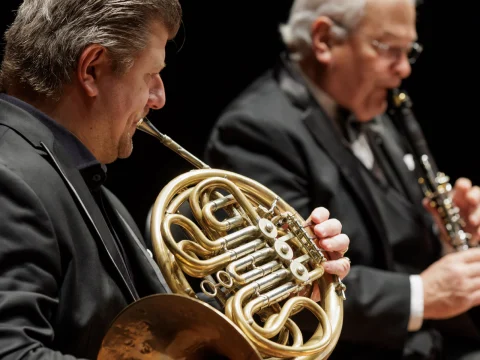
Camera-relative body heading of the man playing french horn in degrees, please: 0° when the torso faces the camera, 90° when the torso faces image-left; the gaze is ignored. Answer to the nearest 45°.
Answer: approximately 270°

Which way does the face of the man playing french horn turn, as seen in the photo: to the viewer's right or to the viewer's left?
to the viewer's right
